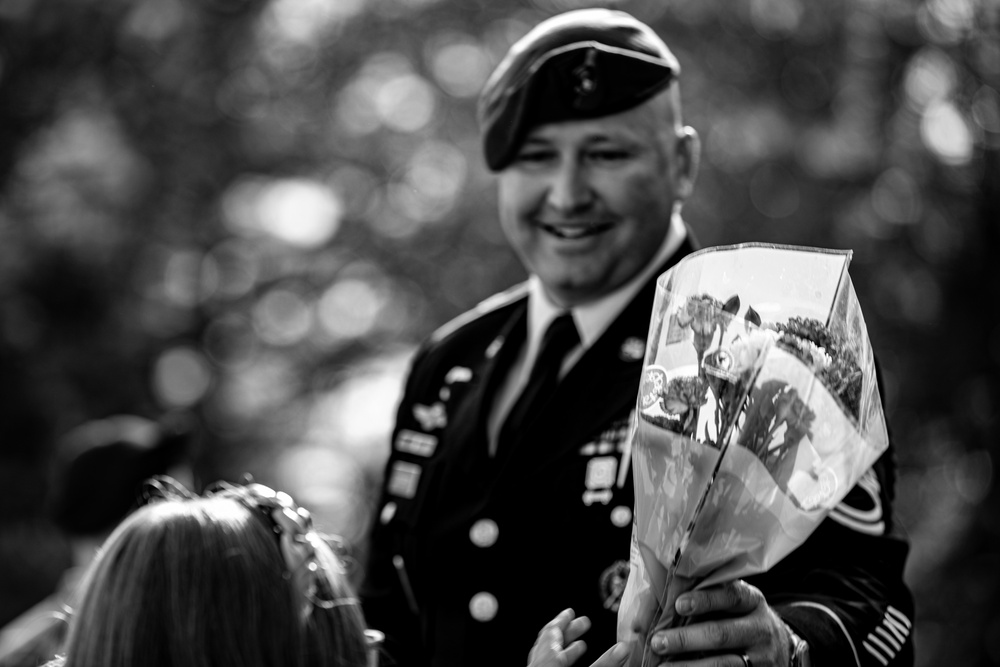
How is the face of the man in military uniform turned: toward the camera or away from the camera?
toward the camera

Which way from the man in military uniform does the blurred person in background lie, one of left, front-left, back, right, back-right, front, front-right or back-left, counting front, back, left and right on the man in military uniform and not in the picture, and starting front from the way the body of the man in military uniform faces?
right
